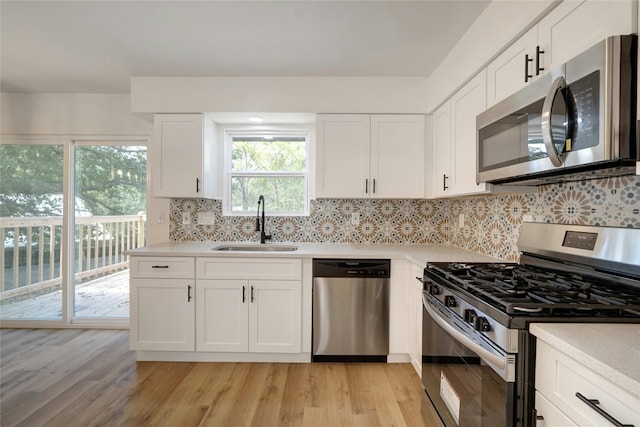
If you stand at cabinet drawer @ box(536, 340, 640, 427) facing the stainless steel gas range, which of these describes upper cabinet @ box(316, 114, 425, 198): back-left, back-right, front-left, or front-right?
front-left

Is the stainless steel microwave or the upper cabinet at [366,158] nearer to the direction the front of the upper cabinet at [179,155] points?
the stainless steel microwave

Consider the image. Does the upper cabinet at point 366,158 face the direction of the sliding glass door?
no

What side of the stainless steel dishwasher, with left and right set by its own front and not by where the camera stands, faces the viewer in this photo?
front

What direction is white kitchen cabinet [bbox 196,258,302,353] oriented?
toward the camera

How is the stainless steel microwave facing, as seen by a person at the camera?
facing the viewer and to the left of the viewer

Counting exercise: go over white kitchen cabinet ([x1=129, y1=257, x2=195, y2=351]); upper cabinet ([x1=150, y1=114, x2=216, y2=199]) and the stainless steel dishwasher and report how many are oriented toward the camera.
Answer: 3

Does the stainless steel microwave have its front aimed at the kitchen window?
no

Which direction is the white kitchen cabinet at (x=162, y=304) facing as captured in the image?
toward the camera

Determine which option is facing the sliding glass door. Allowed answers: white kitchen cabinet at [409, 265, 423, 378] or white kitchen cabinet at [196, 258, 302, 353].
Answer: white kitchen cabinet at [409, 265, 423, 378]

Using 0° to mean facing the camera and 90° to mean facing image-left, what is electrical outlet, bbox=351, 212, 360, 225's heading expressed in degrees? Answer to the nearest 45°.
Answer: approximately 0°

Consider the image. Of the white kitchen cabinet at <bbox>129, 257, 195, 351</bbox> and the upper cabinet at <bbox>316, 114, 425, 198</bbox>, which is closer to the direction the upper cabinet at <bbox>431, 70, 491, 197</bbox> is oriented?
the white kitchen cabinet

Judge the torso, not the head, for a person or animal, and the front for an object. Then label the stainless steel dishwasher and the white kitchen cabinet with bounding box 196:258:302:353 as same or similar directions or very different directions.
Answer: same or similar directions
